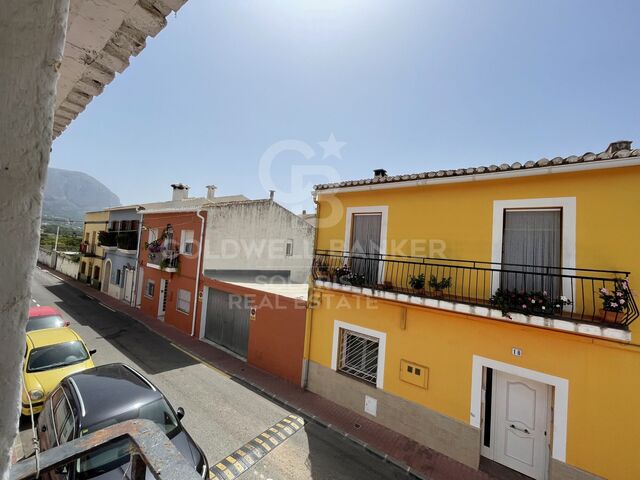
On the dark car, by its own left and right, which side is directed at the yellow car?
back

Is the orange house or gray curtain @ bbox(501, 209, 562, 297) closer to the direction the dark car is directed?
the gray curtain

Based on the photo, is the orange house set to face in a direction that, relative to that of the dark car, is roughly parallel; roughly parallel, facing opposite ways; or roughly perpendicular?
roughly perpendicular

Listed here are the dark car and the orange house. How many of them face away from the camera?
0

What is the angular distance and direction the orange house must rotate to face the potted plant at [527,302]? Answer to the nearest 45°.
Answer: approximately 90° to its left

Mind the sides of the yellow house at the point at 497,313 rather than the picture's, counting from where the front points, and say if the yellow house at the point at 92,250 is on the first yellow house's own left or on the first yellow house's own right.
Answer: on the first yellow house's own right

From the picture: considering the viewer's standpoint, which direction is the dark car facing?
facing the viewer and to the right of the viewer

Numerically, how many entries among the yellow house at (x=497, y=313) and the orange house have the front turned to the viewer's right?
0

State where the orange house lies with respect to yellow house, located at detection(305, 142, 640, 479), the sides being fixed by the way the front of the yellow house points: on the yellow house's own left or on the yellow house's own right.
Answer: on the yellow house's own right

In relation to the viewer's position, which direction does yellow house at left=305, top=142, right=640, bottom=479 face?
facing the viewer and to the left of the viewer
